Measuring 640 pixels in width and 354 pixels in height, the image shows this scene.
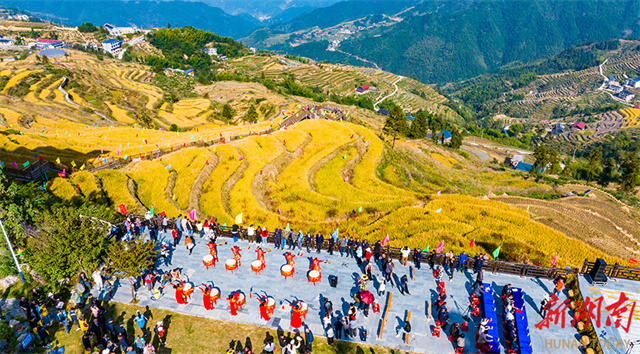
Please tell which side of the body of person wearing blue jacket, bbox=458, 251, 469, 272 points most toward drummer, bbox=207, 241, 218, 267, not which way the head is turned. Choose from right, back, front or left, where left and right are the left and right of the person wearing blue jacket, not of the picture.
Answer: right

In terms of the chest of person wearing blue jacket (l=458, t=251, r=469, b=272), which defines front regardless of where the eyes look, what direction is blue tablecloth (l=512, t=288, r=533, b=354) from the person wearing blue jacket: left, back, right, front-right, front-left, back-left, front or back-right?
front-left

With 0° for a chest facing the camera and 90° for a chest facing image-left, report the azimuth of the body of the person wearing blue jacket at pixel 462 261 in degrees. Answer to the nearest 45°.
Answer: approximately 0°

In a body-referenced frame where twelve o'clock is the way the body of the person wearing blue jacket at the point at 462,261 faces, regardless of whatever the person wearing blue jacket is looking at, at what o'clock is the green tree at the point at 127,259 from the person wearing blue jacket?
The green tree is roughly at 2 o'clock from the person wearing blue jacket.

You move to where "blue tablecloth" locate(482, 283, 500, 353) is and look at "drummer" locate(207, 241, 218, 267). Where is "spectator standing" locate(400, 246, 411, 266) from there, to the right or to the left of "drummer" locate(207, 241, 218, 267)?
right

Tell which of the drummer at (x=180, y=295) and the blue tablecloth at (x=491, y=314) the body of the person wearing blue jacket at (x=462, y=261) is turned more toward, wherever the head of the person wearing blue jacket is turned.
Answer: the blue tablecloth

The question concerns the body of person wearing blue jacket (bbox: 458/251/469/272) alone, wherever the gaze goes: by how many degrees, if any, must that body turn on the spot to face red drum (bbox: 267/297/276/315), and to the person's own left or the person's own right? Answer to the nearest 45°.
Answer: approximately 45° to the person's own right

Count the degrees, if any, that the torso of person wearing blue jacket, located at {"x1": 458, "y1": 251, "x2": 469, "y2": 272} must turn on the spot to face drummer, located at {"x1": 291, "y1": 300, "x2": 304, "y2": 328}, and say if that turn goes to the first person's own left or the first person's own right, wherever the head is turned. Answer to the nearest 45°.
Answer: approximately 45° to the first person's own right

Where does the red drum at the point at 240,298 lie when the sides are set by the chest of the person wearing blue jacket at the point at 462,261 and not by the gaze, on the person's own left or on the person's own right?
on the person's own right

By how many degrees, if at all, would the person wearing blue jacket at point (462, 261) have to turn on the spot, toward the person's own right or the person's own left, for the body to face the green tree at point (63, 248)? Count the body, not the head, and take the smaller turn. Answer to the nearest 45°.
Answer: approximately 45° to the person's own right

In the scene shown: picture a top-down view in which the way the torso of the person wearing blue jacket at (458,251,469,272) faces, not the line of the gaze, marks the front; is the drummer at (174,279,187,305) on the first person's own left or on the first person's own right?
on the first person's own right

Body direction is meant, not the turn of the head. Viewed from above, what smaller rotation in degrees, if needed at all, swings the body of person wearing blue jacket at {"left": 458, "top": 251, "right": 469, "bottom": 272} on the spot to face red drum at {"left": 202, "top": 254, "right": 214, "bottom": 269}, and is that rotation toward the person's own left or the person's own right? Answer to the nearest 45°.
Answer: approximately 45° to the person's own right

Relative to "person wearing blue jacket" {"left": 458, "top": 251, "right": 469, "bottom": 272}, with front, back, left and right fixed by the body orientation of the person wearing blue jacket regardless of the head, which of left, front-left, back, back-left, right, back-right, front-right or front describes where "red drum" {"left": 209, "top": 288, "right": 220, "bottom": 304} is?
front-right
